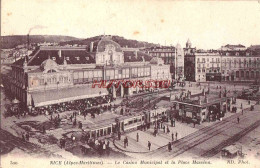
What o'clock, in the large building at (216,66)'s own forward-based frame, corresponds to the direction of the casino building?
The casino building is roughly at 1 o'clock from the large building.

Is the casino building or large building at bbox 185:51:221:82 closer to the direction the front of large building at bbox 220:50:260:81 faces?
the casino building

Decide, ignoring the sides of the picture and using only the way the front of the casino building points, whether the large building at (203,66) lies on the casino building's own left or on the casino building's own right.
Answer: on the casino building's own left

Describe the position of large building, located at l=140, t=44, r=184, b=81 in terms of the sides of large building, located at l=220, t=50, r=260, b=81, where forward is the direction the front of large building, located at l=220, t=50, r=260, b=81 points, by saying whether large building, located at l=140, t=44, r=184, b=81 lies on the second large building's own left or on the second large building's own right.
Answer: on the second large building's own right

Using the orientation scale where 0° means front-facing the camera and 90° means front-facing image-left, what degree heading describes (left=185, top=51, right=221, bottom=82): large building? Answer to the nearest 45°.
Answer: approximately 0°

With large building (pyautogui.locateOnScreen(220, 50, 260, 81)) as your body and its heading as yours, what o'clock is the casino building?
The casino building is roughly at 1 o'clock from the large building.

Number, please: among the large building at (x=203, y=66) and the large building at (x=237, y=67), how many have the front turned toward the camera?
2

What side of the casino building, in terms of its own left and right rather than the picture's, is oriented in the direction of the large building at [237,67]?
left
